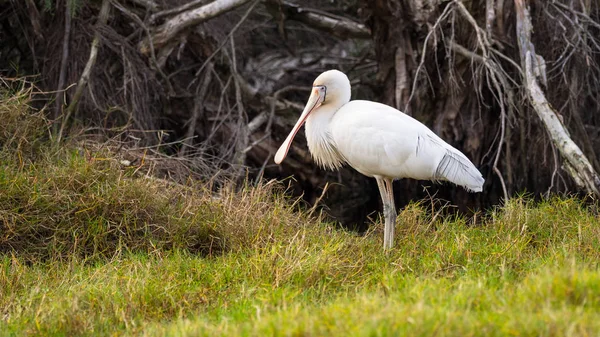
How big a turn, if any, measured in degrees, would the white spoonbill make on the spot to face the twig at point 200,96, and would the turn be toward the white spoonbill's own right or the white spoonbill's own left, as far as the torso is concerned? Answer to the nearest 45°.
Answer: approximately 45° to the white spoonbill's own right

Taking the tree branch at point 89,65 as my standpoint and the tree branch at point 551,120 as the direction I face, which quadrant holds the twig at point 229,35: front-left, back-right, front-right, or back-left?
front-left

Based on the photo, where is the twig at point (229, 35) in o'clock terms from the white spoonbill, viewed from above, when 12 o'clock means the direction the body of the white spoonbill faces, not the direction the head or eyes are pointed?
The twig is roughly at 2 o'clock from the white spoonbill.

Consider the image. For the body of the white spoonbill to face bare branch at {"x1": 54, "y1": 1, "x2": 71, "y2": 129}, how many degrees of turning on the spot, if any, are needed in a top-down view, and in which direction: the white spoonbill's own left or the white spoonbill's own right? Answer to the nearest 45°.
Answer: approximately 45° to the white spoonbill's own right

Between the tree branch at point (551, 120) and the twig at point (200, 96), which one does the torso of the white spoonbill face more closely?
the twig

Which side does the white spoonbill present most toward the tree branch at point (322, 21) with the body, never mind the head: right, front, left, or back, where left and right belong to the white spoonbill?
right

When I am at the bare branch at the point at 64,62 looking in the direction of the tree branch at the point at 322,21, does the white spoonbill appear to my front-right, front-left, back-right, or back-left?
front-right

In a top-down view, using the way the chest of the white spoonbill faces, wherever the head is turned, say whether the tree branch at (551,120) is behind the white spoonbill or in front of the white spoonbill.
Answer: behind

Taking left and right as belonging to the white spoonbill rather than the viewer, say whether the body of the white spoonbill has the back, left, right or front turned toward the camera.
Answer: left
